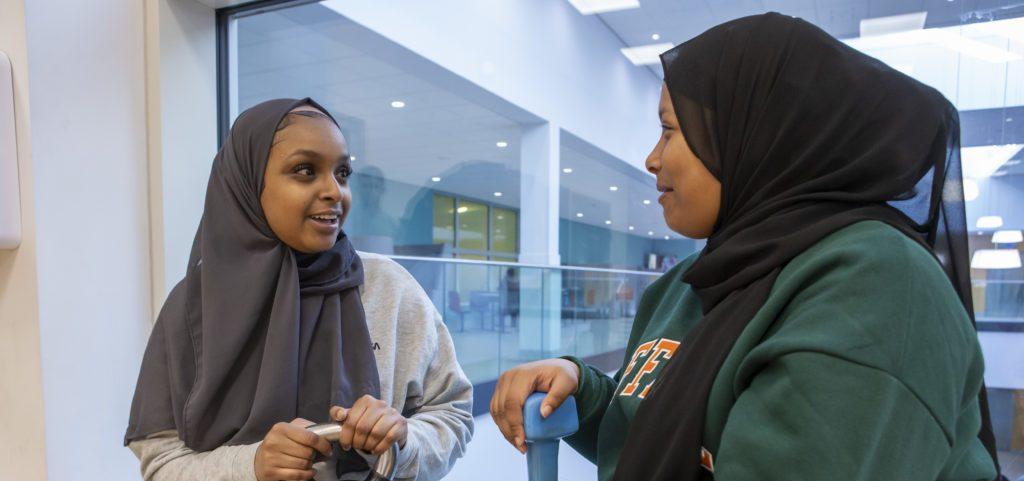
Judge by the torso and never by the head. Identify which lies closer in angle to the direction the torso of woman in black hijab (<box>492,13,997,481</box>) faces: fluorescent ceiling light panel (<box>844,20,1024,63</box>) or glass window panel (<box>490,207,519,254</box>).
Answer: the glass window panel

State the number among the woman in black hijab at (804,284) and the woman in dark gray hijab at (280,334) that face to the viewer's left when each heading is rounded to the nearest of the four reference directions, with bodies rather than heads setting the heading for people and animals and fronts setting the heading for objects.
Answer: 1

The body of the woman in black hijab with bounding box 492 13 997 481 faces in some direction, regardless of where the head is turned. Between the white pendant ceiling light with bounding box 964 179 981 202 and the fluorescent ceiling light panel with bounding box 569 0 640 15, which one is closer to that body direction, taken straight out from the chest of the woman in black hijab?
the fluorescent ceiling light panel

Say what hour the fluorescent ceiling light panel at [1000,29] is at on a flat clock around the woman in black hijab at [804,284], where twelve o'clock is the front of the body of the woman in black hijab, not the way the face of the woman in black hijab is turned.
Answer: The fluorescent ceiling light panel is roughly at 4 o'clock from the woman in black hijab.

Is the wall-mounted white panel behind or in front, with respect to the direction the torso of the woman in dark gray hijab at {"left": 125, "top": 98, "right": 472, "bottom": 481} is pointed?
behind

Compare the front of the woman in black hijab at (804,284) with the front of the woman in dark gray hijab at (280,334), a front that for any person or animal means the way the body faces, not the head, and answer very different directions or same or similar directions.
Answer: very different directions

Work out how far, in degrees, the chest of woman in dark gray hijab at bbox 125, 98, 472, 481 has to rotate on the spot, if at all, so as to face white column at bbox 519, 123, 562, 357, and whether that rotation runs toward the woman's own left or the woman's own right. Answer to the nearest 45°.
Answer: approximately 90° to the woman's own left

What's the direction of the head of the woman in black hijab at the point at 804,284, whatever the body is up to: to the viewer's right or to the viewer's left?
to the viewer's left

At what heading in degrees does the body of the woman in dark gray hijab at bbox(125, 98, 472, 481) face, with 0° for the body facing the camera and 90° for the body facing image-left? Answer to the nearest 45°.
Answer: approximately 315°

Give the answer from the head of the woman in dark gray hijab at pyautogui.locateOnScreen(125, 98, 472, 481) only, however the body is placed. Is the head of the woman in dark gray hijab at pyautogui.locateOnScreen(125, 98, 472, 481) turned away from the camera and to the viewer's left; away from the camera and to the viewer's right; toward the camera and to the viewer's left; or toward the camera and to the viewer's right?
toward the camera and to the viewer's right

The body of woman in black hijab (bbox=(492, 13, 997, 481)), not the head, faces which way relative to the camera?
to the viewer's left

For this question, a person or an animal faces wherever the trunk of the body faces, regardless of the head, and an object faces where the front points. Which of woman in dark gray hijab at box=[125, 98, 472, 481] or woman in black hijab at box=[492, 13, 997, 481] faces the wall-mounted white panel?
woman in black hijab at box=[492, 13, 997, 481]
